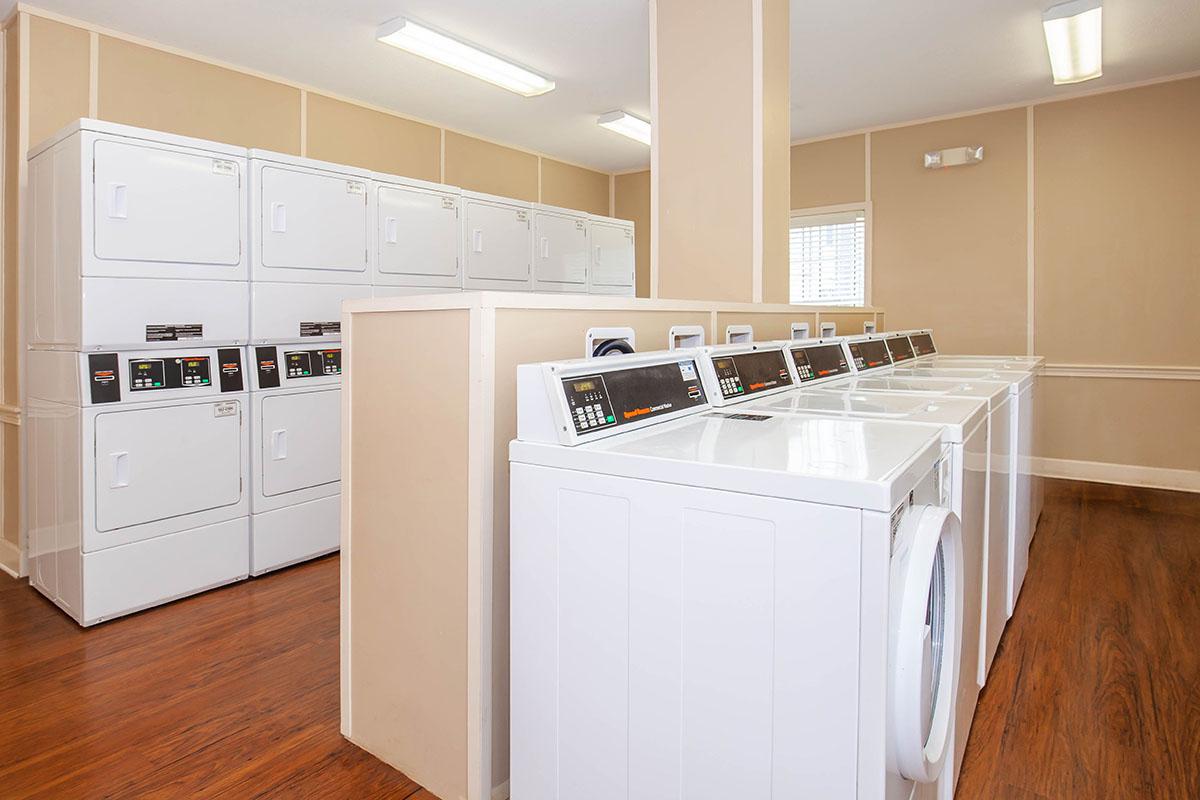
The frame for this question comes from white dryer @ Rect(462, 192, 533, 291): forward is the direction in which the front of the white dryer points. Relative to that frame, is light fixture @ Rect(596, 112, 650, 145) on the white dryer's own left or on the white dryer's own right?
on the white dryer's own left

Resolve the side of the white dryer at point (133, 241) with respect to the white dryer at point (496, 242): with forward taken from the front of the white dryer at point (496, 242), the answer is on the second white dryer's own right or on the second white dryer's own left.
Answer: on the second white dryer's own right

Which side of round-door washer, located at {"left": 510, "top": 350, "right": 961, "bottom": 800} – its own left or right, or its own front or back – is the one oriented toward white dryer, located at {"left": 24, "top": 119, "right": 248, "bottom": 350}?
back

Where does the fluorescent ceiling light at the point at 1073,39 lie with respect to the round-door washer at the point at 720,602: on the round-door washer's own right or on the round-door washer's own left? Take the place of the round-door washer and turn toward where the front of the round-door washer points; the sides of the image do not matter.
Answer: on the round-door washer's own left

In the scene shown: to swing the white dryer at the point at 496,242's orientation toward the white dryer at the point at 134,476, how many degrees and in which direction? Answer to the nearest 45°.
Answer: approximately 90° to its right

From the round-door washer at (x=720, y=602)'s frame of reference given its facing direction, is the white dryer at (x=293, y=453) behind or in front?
behind

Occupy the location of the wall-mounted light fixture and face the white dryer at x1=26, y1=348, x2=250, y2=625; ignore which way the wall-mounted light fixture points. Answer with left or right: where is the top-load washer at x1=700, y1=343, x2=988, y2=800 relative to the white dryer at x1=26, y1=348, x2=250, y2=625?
left

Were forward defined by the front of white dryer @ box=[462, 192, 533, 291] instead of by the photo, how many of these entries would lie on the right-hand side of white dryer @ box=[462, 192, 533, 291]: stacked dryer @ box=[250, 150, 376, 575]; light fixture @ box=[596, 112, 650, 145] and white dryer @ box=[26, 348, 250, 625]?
2

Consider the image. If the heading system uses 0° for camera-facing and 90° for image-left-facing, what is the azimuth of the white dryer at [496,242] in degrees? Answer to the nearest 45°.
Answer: approximately 315°

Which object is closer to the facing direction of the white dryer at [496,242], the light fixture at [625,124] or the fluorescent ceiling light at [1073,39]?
the fluorescent ceiling light
